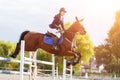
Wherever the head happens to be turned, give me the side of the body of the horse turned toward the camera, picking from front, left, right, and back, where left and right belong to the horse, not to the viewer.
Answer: right
